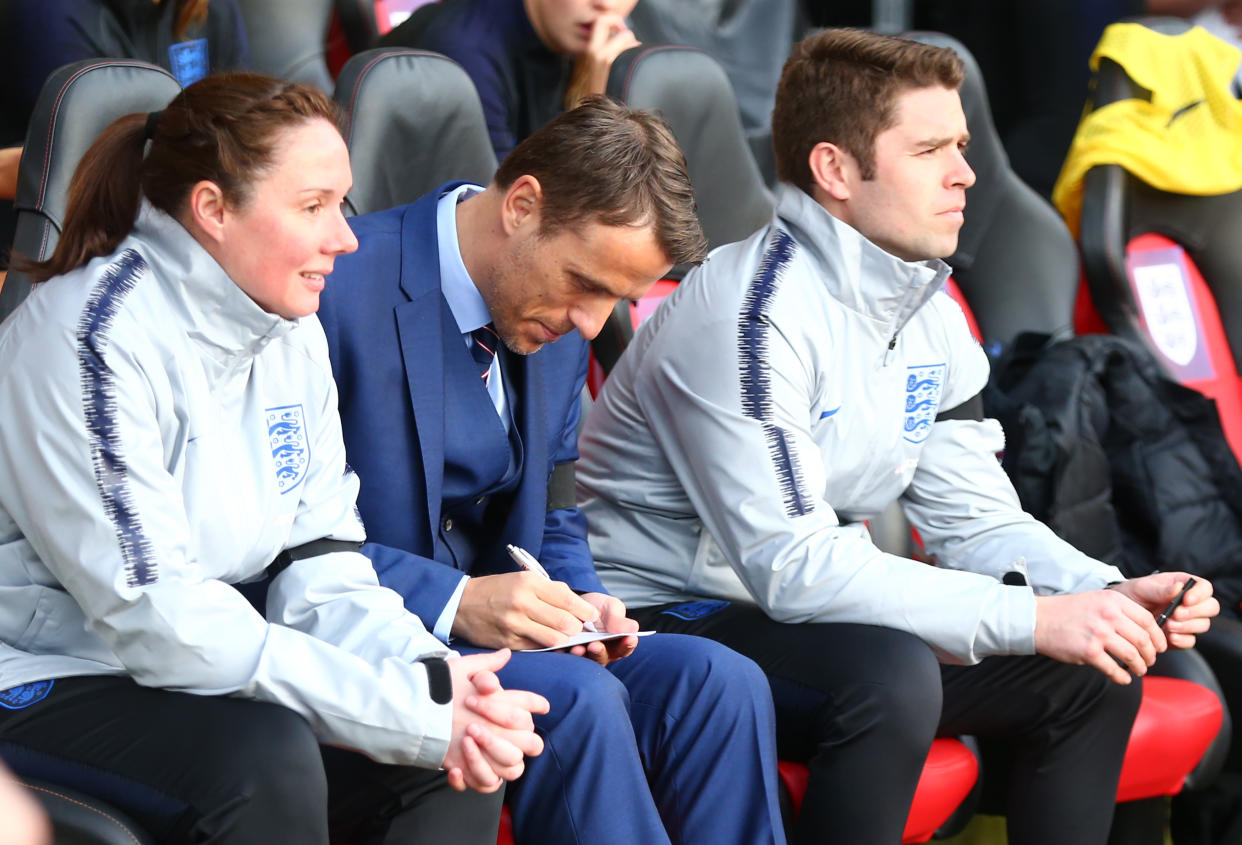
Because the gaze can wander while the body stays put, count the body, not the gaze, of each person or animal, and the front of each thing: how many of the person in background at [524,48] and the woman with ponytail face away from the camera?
0

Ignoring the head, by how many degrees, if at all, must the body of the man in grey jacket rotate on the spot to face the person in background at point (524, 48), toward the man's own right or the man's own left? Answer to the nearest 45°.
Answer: approximately 180°

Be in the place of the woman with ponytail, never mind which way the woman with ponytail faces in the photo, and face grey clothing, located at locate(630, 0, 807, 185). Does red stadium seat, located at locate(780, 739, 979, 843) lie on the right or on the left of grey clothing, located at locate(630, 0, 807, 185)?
right

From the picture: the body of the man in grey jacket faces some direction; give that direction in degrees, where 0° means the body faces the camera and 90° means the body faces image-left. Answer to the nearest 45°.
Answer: approximately 315°

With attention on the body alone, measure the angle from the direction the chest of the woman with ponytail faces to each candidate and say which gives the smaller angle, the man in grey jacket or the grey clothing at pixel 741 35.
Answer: the man in grey jacket

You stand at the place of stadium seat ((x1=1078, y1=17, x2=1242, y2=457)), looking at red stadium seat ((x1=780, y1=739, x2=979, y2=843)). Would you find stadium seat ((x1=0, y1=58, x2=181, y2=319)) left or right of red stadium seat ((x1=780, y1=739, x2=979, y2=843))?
right

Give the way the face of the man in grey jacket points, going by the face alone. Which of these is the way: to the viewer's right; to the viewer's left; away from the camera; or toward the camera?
to the viewer's right

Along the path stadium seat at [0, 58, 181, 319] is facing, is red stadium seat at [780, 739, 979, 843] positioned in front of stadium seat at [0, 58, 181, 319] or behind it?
in front

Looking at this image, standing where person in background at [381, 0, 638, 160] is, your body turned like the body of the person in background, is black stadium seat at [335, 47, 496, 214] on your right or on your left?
on your right

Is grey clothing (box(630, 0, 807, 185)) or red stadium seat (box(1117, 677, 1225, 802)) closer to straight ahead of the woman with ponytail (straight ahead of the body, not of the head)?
the red stadium seat

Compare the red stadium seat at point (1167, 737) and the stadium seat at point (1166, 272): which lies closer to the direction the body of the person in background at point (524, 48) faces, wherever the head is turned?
the red stadium seat

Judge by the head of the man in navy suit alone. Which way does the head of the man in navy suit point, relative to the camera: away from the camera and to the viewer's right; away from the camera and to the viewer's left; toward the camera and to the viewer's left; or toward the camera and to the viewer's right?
toward the camera and to the viewer's right

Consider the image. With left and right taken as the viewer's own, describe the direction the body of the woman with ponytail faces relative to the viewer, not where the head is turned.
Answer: facing the viewer and to the right of the viewer

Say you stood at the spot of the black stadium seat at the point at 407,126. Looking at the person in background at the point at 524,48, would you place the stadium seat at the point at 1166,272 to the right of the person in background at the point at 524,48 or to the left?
right

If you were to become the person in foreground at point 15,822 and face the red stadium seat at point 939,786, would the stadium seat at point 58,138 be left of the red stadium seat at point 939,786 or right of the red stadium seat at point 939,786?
left
